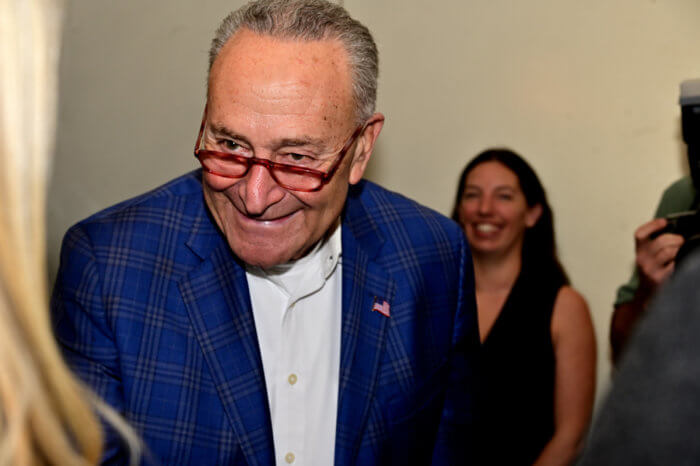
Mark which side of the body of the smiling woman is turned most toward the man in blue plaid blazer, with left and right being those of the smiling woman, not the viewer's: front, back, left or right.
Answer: front

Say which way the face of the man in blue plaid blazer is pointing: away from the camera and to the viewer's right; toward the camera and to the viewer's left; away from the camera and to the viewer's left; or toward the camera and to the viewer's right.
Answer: toward the camera and to the viewer's left

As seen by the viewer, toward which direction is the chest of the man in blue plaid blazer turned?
toward the camera

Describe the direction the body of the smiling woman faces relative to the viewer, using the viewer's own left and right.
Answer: facing the viewer and to the left of the viewer

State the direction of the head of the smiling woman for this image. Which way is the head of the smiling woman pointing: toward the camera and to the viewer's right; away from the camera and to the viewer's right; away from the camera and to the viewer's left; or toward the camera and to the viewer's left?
toward the camera and to the viewer's left

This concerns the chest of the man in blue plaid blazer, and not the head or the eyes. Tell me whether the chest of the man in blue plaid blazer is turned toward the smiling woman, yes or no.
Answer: no

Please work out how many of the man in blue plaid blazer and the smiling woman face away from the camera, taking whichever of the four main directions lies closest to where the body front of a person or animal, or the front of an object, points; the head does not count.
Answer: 0
